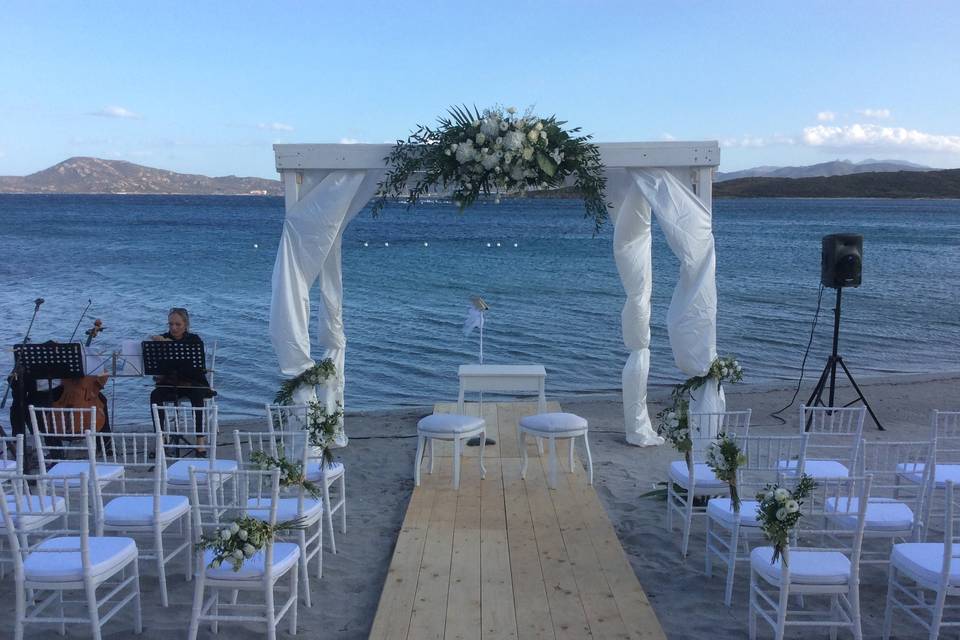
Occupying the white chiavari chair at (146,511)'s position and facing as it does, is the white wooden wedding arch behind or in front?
in front

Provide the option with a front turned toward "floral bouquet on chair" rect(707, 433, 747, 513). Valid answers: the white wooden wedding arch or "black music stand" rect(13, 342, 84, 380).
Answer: the white wooden wedding arch

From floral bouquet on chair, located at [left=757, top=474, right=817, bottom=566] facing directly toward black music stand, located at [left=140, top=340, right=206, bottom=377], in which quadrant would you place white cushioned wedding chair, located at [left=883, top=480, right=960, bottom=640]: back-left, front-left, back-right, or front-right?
back-right

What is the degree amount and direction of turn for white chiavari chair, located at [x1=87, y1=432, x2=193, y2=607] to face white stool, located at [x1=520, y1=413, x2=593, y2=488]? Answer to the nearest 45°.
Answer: approximately 45° to its right

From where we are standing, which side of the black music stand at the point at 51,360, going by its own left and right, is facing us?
back

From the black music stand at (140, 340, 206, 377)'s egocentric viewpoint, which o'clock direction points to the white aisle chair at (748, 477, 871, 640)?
The white aisle chair is roughly at 5 o'clock from the black music stand.

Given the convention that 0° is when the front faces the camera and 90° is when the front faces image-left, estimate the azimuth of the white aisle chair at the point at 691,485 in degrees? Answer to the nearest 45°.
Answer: approximately 135°

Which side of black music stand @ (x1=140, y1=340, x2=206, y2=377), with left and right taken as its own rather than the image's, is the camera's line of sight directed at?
back

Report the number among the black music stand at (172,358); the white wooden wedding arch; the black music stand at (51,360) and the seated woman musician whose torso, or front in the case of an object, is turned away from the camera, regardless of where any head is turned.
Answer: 2

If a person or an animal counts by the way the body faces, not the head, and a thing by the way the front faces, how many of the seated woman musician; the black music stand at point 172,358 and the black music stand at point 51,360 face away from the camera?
2

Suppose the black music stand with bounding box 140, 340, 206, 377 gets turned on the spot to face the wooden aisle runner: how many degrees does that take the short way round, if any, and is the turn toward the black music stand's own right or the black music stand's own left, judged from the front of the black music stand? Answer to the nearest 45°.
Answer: approximately 135° to the black music stand's own right
